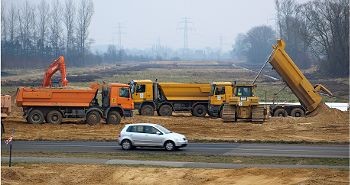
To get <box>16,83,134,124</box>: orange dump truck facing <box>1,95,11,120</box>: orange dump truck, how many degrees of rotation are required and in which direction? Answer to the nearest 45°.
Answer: approximately 135° to its right

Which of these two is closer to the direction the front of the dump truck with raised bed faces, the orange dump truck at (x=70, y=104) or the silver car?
the orange dump truck

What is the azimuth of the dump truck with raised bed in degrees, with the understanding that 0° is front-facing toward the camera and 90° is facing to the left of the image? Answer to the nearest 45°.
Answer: approximately 90°

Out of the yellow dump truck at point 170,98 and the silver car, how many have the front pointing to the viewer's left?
1

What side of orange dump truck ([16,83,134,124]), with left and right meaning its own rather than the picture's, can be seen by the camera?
right

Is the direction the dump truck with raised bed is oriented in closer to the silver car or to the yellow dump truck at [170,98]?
the yellow dump truck

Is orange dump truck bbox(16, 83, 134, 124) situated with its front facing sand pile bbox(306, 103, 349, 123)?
yes
